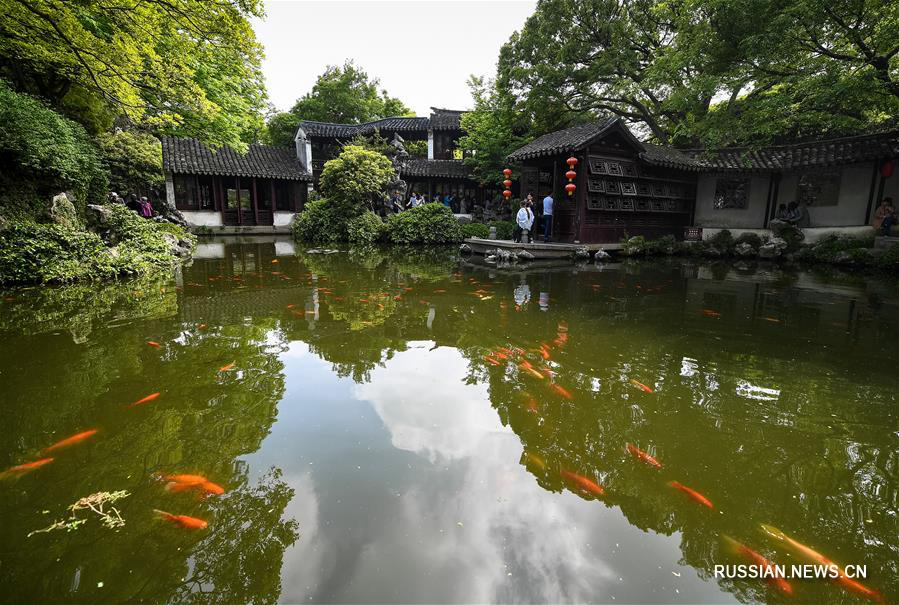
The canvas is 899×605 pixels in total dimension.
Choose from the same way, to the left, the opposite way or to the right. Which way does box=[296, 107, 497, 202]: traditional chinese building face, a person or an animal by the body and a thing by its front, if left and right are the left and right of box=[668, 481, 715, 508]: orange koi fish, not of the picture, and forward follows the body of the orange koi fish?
the same way

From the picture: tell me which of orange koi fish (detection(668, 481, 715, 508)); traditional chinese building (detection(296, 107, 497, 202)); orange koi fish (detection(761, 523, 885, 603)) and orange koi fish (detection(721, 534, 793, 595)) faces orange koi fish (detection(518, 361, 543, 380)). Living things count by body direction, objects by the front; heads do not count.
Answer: the traditional chinese building

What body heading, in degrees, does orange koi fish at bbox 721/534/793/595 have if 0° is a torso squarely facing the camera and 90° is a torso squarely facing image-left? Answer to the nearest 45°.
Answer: approximately 315°

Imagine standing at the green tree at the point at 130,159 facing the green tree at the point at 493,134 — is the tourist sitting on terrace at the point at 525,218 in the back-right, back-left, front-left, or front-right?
front-right

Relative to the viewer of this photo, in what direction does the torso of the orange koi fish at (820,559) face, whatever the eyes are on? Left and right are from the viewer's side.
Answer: facing the viewer and to the right of the viewer

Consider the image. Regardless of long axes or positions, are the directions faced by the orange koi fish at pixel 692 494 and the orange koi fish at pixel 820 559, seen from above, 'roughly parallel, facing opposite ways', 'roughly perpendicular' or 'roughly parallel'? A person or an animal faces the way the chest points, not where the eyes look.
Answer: roughly parallel

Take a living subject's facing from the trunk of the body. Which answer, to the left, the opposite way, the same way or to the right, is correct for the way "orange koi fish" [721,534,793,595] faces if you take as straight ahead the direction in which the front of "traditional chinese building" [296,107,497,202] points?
the same way

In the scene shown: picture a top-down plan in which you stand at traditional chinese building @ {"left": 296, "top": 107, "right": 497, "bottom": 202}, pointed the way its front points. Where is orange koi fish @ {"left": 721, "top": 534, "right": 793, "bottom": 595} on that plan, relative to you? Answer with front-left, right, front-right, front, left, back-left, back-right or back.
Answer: front

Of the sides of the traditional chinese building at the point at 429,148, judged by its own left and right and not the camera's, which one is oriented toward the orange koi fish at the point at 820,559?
front

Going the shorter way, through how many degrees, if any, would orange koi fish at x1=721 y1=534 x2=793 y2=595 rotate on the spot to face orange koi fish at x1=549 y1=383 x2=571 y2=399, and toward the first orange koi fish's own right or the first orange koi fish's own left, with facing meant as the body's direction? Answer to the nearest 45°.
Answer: approximately 180°

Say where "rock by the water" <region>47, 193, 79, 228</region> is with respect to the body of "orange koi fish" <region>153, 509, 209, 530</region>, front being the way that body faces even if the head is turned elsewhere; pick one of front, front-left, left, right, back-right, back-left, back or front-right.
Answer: back-left

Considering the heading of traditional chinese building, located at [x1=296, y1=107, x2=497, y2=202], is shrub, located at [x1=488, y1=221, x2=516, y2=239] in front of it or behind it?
in front

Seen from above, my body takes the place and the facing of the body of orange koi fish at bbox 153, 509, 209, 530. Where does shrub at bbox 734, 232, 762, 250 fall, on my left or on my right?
on my left

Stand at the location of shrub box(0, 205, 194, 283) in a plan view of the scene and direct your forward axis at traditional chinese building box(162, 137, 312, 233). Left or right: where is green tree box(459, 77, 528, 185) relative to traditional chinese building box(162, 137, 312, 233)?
right
